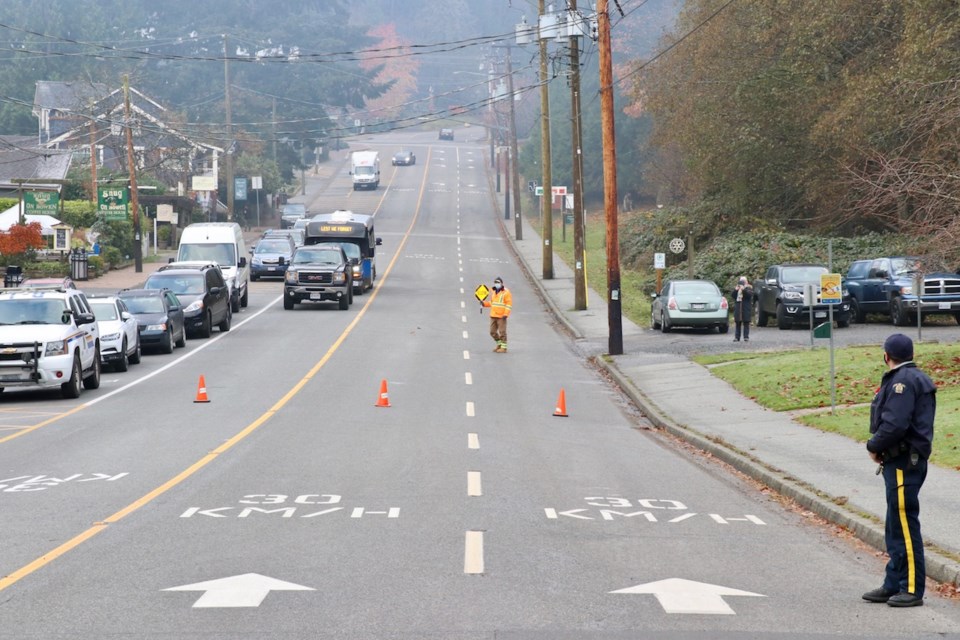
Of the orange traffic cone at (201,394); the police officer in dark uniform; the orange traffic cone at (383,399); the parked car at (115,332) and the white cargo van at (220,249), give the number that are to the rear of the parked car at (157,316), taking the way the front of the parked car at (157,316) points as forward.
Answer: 1

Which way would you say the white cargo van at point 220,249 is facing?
toward the camera

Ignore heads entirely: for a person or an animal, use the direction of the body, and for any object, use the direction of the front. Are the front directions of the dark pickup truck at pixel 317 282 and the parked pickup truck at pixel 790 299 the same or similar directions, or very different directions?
same or similar directions

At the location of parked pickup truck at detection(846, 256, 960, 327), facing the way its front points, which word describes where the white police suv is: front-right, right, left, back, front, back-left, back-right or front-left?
right

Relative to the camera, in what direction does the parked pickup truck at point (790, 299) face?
facing the viewer and to the right of the viewer

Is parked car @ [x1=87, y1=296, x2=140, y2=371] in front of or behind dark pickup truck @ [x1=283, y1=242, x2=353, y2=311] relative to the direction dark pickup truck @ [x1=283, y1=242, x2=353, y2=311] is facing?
in front

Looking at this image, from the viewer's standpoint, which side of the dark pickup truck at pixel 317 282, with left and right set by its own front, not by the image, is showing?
front

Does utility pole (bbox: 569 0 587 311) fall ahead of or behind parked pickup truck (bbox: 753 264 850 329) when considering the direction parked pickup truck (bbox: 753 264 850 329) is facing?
behind

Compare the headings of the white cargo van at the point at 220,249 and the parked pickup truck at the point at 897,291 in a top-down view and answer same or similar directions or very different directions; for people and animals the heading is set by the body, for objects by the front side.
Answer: same or similar directions

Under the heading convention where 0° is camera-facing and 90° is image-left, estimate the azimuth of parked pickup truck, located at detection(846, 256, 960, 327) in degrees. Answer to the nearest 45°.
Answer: approximately 315°

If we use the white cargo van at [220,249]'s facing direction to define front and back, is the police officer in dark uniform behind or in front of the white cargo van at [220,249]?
in front

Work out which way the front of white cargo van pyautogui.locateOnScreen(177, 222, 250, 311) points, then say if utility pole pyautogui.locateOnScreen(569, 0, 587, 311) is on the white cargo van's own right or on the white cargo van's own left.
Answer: on the white cargo van's own left

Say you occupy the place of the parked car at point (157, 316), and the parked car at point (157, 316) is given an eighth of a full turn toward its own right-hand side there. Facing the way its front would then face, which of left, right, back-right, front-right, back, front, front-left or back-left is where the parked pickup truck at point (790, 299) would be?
back-left

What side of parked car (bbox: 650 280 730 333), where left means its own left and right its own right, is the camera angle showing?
back

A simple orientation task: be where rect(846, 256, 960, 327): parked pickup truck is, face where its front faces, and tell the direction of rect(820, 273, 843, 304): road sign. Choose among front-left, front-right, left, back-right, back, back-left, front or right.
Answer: front-right

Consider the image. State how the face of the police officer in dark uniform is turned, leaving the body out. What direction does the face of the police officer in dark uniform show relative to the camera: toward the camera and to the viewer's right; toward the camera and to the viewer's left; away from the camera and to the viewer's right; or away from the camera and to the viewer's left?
away from the camera and to the viewer's left

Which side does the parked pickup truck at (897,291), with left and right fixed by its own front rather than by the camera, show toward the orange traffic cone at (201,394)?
right

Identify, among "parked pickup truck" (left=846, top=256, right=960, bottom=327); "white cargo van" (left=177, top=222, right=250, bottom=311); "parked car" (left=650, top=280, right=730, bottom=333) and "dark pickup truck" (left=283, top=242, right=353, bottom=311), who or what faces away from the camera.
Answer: "parked car" (left=650, top=280, right=730, bottom=333)

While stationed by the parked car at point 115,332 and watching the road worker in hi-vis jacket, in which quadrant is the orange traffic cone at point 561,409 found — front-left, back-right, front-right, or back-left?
front-right
